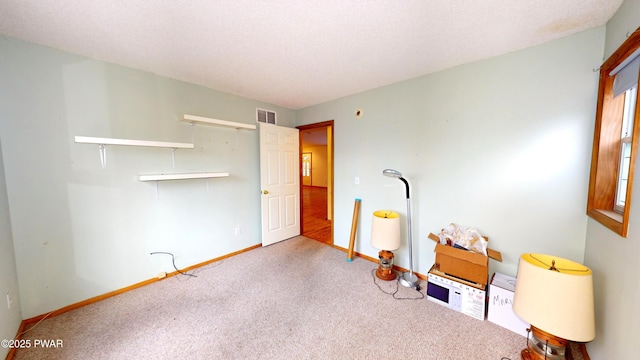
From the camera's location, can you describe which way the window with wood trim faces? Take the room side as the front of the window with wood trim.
facing to the left of the viewer

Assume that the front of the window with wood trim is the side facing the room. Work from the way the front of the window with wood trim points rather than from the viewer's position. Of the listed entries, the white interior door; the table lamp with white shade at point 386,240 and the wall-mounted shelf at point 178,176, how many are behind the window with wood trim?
0

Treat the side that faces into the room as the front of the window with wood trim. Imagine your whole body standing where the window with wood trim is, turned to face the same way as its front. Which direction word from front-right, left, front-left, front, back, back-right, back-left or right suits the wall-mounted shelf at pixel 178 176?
front-left

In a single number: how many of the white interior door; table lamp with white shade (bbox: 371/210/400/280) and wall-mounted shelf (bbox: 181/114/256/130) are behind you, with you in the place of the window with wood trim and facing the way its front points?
0

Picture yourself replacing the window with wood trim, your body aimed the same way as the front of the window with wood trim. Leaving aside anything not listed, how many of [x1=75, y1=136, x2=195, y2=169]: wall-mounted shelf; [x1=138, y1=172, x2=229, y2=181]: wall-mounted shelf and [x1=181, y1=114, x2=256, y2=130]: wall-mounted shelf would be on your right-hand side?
0

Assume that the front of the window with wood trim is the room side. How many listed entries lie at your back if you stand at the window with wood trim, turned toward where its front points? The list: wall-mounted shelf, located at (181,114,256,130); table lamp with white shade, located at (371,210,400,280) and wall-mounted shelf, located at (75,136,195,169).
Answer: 0

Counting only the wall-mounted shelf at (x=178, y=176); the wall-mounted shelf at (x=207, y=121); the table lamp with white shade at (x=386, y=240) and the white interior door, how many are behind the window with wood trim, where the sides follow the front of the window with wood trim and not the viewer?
0

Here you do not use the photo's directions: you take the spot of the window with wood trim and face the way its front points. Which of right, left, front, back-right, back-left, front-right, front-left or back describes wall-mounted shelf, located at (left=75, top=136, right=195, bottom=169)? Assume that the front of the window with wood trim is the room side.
front-left
